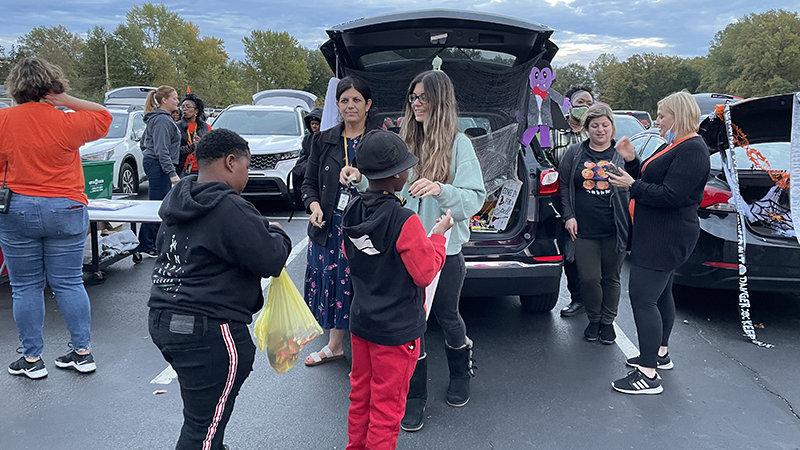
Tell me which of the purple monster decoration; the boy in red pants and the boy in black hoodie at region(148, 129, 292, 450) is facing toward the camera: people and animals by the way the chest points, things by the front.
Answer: the purple monster decoration

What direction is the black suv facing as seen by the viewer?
away from the camera

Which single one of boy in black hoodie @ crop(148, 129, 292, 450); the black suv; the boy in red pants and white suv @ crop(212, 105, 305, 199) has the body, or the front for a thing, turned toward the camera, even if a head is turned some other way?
the white suv

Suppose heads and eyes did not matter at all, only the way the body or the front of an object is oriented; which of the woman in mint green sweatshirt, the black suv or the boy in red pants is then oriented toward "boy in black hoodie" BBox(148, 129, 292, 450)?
the woman in mint green sweatshirt

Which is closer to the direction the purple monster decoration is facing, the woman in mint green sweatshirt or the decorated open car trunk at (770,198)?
the woman in mint green sweatshirt

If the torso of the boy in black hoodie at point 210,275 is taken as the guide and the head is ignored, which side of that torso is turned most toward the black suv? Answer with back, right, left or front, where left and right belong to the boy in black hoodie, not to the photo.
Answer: front

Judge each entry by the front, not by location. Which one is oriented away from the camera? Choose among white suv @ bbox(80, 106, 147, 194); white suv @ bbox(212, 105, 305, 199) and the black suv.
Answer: the black suv

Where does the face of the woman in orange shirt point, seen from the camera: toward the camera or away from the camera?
away from the camera

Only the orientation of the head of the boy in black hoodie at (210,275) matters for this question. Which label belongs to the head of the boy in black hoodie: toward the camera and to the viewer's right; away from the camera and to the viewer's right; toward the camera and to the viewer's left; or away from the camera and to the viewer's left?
away from the camera and to the viewer's right

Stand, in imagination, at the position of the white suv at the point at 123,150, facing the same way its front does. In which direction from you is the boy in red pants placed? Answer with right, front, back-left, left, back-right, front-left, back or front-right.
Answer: front-left

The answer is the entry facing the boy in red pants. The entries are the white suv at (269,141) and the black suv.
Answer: the white suv

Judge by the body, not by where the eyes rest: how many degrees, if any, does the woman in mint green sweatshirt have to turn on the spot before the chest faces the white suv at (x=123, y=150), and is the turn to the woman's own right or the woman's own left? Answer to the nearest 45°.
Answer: approximately 90° to the woman's own right

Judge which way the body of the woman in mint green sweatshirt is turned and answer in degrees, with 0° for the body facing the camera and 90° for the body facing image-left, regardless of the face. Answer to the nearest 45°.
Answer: approximately 45°

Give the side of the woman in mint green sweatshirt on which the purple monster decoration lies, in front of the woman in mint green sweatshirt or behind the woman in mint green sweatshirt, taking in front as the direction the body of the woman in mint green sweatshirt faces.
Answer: behind

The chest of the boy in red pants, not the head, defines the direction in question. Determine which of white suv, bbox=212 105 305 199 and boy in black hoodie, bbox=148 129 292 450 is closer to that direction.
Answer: the white suv

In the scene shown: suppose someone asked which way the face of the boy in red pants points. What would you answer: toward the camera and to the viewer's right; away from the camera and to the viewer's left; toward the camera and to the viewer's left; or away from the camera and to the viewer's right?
away from the camera and to the viewer's right

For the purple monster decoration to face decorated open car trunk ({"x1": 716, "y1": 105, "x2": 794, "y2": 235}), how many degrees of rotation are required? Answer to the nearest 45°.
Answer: approximately 135° to its left

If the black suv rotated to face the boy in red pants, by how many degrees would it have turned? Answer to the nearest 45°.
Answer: approximately 180°

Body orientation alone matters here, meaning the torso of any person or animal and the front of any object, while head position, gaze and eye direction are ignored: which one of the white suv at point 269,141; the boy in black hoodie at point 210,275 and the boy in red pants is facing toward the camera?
the white suv

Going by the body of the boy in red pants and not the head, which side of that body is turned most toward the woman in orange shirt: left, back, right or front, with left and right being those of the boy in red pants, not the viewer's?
left
